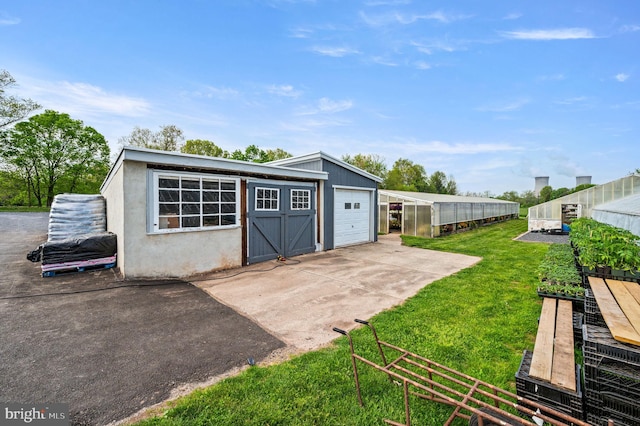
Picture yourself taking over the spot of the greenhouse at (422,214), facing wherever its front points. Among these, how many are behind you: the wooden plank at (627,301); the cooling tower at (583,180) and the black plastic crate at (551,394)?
1

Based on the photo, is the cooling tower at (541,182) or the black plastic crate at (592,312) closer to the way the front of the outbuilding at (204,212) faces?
the black plastic crate

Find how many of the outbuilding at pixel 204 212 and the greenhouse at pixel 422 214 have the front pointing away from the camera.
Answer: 0

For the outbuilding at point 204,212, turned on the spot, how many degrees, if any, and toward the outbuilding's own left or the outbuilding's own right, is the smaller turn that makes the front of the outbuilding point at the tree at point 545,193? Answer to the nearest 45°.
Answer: approximately 90° to the outbuilding's own left

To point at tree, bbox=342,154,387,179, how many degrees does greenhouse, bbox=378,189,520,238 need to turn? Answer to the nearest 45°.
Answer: approximately 135° to its right

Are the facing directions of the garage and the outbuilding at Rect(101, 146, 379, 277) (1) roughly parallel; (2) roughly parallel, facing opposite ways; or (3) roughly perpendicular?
roughly parallel

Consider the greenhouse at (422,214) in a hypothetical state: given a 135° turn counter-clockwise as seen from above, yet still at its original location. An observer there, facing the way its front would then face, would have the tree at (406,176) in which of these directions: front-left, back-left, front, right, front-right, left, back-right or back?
left

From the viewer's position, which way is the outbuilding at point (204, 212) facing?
facing the viewer and to the right of the viewer

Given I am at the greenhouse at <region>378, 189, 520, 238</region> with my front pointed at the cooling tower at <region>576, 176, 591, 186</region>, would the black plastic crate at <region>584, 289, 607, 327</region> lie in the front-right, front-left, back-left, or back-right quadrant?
back-right

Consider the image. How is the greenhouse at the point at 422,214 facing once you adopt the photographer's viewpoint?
facing the viewer and to the left of the viewer

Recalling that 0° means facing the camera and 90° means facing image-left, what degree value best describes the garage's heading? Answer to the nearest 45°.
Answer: approximately 315°

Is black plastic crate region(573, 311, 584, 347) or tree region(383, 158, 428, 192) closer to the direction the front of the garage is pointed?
the black plastic crate

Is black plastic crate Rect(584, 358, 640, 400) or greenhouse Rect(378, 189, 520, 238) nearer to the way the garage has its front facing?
the black plastic crate

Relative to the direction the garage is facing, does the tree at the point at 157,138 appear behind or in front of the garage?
behind

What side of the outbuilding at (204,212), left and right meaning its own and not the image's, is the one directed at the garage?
left

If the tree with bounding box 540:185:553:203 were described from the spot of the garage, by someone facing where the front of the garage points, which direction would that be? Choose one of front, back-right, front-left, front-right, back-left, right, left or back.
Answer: left

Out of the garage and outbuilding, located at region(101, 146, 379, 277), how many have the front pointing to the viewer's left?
0
